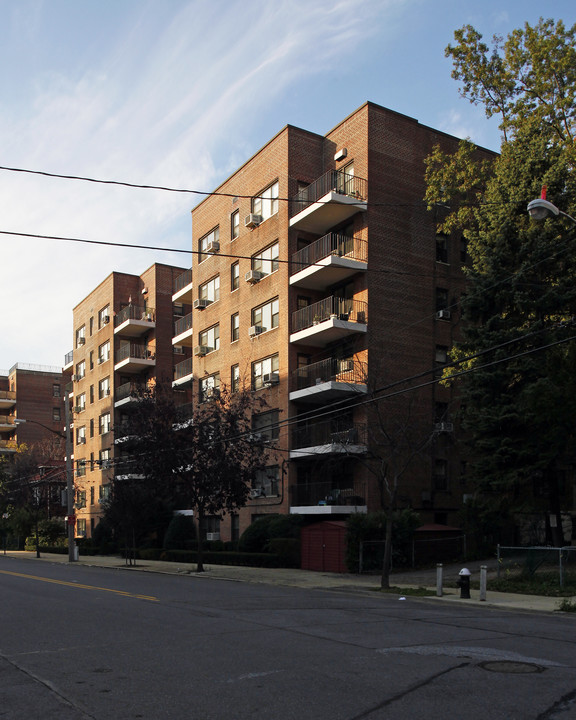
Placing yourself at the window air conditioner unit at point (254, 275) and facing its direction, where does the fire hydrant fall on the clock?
The fire hydrant is roughly at 10 o'clock from the window air conditioner unit.

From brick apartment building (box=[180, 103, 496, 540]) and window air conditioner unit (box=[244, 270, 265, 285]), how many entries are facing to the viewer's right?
0

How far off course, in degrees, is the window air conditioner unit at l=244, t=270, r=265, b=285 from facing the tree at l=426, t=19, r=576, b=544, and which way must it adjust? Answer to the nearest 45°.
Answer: approximately 90° to its left

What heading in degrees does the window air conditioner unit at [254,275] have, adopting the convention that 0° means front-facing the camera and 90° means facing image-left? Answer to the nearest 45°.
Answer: approximately 45°

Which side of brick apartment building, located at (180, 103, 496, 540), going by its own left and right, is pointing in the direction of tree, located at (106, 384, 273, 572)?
front

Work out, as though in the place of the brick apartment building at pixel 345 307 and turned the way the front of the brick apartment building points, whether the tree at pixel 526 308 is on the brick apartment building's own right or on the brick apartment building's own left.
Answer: on the brick apartment building's own left
